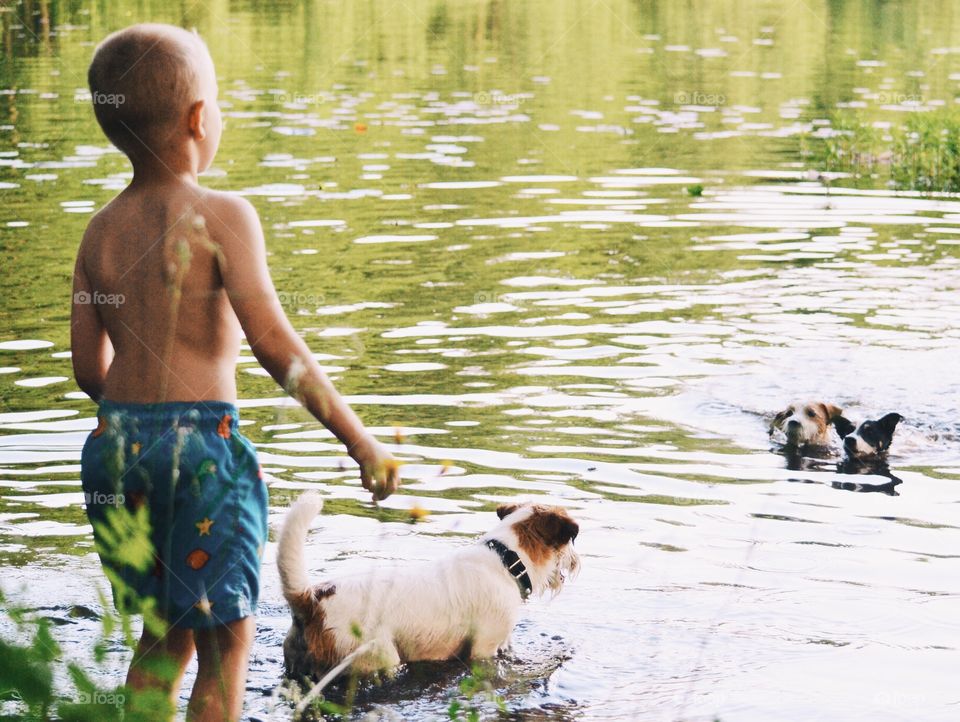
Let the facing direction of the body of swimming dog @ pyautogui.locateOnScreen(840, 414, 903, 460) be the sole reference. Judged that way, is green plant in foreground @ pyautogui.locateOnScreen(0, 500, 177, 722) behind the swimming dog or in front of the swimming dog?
in front

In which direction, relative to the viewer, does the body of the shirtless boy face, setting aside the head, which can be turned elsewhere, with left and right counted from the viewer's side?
facing away from the viewer and to the right of the viewer

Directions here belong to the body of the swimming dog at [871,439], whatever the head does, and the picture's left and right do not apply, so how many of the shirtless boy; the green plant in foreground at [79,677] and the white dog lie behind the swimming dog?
0

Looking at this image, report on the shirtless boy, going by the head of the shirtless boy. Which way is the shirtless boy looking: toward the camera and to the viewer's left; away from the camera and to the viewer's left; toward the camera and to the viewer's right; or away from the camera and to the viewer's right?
away from the camera and to the viewer's right

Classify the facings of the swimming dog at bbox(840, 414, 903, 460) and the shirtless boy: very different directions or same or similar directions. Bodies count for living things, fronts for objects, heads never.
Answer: very different directions

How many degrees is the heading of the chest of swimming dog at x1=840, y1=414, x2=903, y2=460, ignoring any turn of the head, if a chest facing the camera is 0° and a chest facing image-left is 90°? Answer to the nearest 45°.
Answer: approximately 45°

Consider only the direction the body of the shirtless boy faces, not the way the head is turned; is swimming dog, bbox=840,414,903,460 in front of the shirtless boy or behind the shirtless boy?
in front

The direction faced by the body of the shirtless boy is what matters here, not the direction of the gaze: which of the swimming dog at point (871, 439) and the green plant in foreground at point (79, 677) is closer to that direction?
the swimming dog
